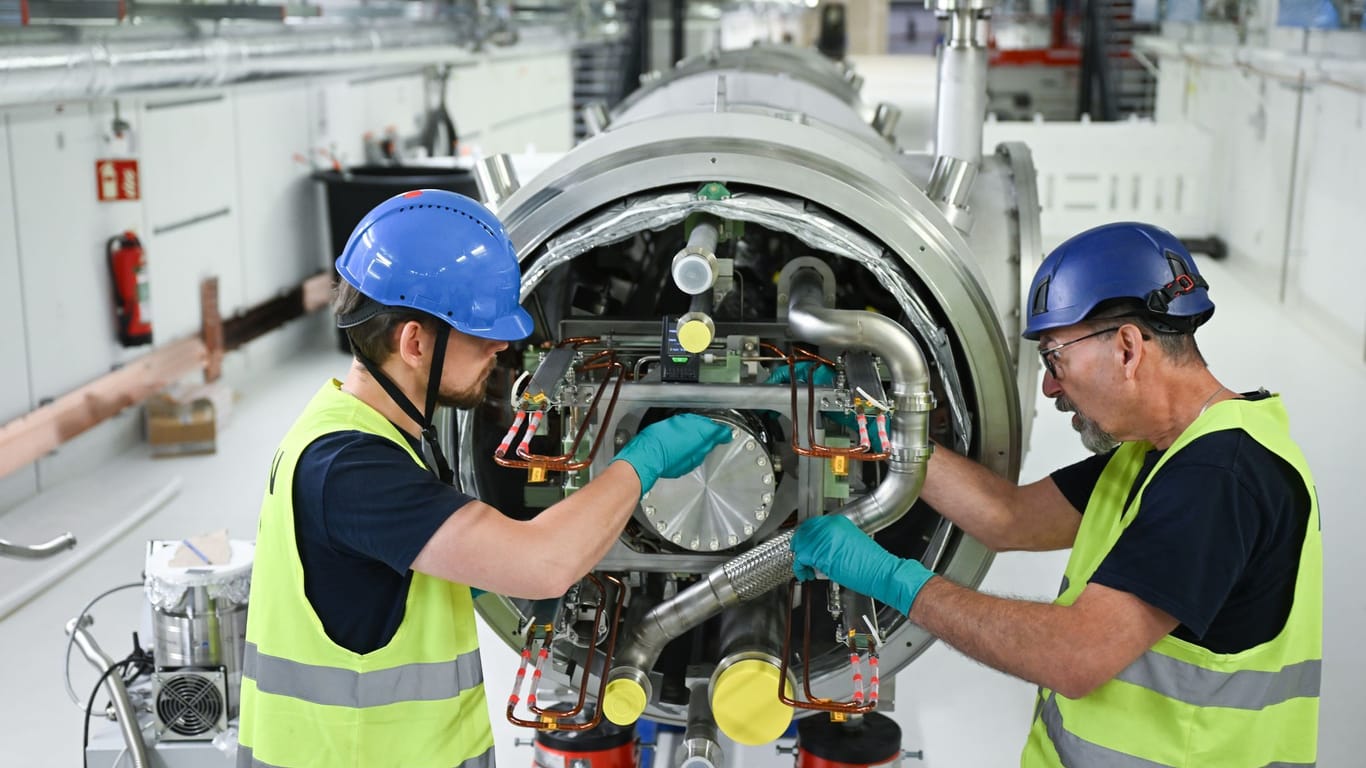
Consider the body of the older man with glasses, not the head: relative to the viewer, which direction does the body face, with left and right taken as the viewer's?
facing to the left of the viewer

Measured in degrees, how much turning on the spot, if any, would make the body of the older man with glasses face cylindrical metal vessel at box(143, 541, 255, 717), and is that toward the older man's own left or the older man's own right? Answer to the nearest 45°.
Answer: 0° — they already face it

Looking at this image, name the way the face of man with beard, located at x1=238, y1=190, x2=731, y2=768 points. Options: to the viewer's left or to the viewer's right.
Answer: to the viewer's right

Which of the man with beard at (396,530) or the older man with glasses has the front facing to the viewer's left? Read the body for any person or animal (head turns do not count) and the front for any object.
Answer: the older man with glasses

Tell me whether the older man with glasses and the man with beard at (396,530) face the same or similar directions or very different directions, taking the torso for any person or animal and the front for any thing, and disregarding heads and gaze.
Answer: very different directions

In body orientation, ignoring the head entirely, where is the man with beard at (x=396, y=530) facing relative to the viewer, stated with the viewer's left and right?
facing to the right of the viewer

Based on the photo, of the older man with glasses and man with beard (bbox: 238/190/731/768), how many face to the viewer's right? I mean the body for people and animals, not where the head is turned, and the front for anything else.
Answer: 1

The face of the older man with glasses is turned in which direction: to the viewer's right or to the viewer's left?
to the viewer's left

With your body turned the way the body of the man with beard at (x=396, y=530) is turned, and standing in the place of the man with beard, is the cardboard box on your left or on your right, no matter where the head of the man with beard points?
on your left
